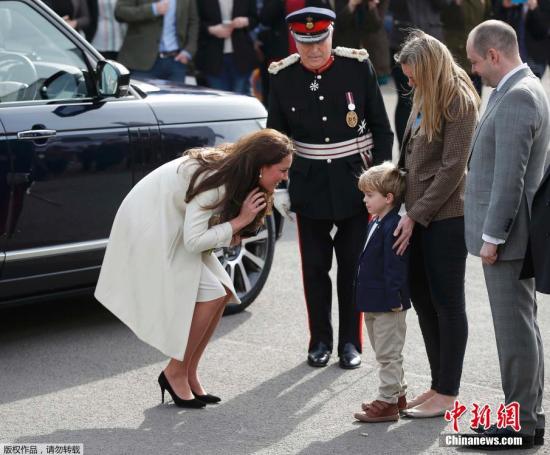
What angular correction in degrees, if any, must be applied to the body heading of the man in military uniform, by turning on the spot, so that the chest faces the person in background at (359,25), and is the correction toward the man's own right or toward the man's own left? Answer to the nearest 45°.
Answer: approximately 180°

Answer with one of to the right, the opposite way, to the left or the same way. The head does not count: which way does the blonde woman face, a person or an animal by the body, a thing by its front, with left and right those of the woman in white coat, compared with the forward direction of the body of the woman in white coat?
the opposite way

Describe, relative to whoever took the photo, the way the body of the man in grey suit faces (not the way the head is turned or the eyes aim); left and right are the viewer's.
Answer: facing to the left of the viewer

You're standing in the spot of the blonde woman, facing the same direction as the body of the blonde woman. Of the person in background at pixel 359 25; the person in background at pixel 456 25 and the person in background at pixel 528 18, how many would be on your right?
3

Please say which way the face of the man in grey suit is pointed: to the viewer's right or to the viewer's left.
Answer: to the viewer's left

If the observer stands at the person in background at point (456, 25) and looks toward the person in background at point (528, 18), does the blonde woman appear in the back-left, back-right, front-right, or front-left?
back-right

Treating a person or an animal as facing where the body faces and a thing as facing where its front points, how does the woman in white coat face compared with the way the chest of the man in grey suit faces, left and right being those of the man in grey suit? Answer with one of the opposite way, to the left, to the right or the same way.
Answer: the opposite way

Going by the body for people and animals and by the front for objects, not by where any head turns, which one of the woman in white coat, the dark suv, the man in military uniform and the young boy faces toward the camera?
the man in military uniform

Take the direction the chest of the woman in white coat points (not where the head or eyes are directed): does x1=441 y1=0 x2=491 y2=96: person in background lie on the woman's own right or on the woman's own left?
on the woman's own left

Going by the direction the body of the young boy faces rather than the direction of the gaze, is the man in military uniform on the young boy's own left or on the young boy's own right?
on the young boy's own right

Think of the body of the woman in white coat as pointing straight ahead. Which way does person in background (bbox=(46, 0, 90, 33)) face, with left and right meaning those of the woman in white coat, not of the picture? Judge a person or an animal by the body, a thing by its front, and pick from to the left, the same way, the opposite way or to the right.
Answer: to the right
